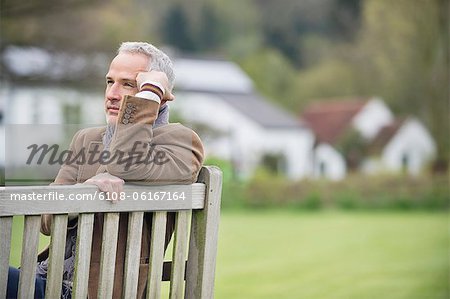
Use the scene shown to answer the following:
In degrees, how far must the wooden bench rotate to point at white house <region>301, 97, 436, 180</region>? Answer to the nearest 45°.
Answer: approximately 45° to its right

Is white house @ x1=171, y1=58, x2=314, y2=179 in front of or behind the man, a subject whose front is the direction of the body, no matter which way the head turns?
behind

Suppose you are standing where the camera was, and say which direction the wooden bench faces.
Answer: facing away from the viewer and to the left of the viewer

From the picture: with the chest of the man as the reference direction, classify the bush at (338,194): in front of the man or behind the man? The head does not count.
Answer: behind

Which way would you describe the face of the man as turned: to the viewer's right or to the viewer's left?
to the viewer's left

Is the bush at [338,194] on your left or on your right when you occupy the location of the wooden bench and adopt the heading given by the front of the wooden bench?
on your right
